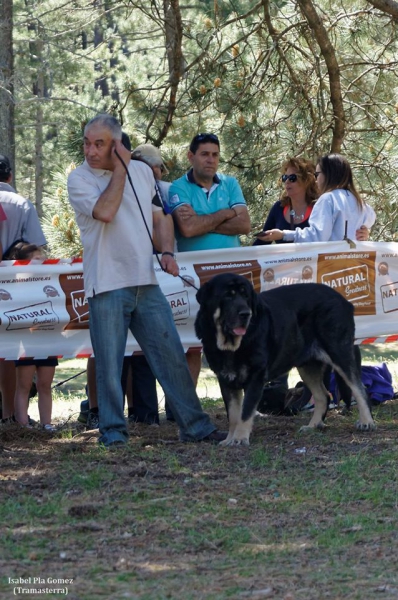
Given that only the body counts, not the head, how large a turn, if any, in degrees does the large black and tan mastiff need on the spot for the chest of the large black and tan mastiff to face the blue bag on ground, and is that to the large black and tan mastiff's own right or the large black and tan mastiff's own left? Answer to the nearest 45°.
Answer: approximately 180°

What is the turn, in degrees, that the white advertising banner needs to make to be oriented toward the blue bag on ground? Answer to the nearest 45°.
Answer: approximately 90° to its left

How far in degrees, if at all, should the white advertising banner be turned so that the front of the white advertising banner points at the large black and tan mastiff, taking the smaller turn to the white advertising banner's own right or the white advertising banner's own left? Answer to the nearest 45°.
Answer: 0° — it already faces it

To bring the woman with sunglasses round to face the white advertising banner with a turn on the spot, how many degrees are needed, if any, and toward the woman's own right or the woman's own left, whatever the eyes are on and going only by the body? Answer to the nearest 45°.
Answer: approximately 45° to the woman's own right

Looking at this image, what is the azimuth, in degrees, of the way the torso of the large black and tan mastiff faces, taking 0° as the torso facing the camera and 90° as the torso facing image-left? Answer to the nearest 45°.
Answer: approximately 45°

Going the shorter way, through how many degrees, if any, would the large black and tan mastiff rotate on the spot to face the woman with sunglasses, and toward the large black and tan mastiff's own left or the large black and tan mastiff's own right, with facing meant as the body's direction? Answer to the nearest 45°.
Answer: approximately 135° to the large black and tan mastiff's own right

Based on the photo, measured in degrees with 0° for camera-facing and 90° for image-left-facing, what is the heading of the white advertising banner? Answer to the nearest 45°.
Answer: approximately 0°
